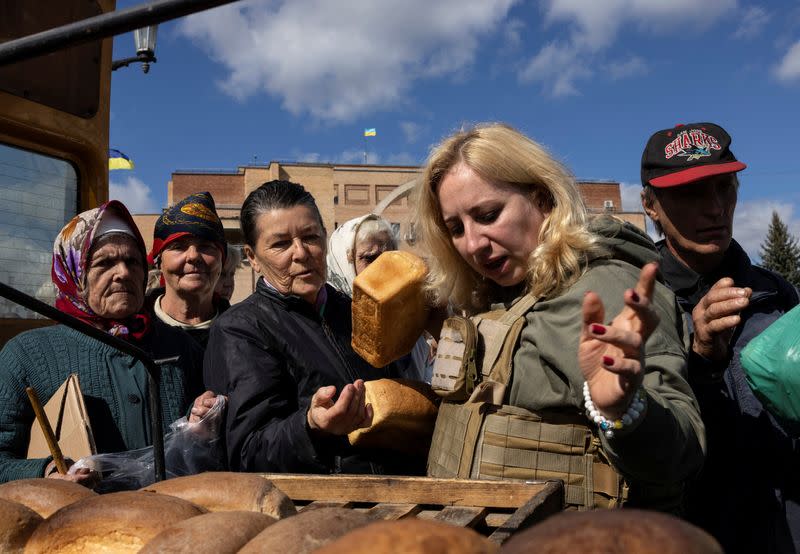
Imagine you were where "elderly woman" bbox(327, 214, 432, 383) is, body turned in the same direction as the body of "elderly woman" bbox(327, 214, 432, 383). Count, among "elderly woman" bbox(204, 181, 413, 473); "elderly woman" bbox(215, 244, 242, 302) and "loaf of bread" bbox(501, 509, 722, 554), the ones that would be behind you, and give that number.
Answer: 1

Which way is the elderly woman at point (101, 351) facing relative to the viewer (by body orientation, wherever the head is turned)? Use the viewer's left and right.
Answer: facing the viewer and to the right of the viewer

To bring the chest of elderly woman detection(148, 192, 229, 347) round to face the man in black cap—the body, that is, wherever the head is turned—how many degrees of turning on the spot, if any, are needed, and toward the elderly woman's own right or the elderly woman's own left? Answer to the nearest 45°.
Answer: approximately 45° to the elderly woman's own left

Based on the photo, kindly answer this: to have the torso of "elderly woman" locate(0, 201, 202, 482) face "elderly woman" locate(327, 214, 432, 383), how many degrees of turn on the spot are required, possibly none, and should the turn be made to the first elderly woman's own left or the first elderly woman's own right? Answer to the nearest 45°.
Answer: approximately 90° to the first elderly woman's own left

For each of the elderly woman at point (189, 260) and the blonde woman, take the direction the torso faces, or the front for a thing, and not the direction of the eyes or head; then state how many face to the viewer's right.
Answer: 0

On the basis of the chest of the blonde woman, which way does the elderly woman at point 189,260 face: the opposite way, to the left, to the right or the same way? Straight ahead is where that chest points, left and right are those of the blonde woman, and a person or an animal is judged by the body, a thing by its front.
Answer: to the left

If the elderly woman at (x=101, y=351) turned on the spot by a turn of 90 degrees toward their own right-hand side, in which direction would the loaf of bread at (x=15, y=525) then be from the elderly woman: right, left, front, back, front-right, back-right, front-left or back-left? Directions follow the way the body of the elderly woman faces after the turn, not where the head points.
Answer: front-left

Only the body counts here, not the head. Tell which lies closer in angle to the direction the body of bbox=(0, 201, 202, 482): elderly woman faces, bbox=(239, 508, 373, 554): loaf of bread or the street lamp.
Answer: the loaf of bread

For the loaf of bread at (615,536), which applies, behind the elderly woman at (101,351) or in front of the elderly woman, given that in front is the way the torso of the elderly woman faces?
in front

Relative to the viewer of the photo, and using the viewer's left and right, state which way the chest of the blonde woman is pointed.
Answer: facing the viewer and to the left of the viewer

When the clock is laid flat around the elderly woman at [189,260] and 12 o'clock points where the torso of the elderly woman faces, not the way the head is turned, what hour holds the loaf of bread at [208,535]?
The loaf of bread is roughly at 12 o'clock from the elderly woman.

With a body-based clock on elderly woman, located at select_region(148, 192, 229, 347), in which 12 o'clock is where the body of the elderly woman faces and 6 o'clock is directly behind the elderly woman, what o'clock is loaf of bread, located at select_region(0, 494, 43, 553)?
The loaf of bread is roughly at 12 o'clock from the elderly woman.

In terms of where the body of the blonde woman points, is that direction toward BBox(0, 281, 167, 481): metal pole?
yes

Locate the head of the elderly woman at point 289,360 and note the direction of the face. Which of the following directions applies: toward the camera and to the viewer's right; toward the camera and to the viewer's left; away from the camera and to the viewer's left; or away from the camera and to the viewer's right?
toward the camera and to the viewer's right
